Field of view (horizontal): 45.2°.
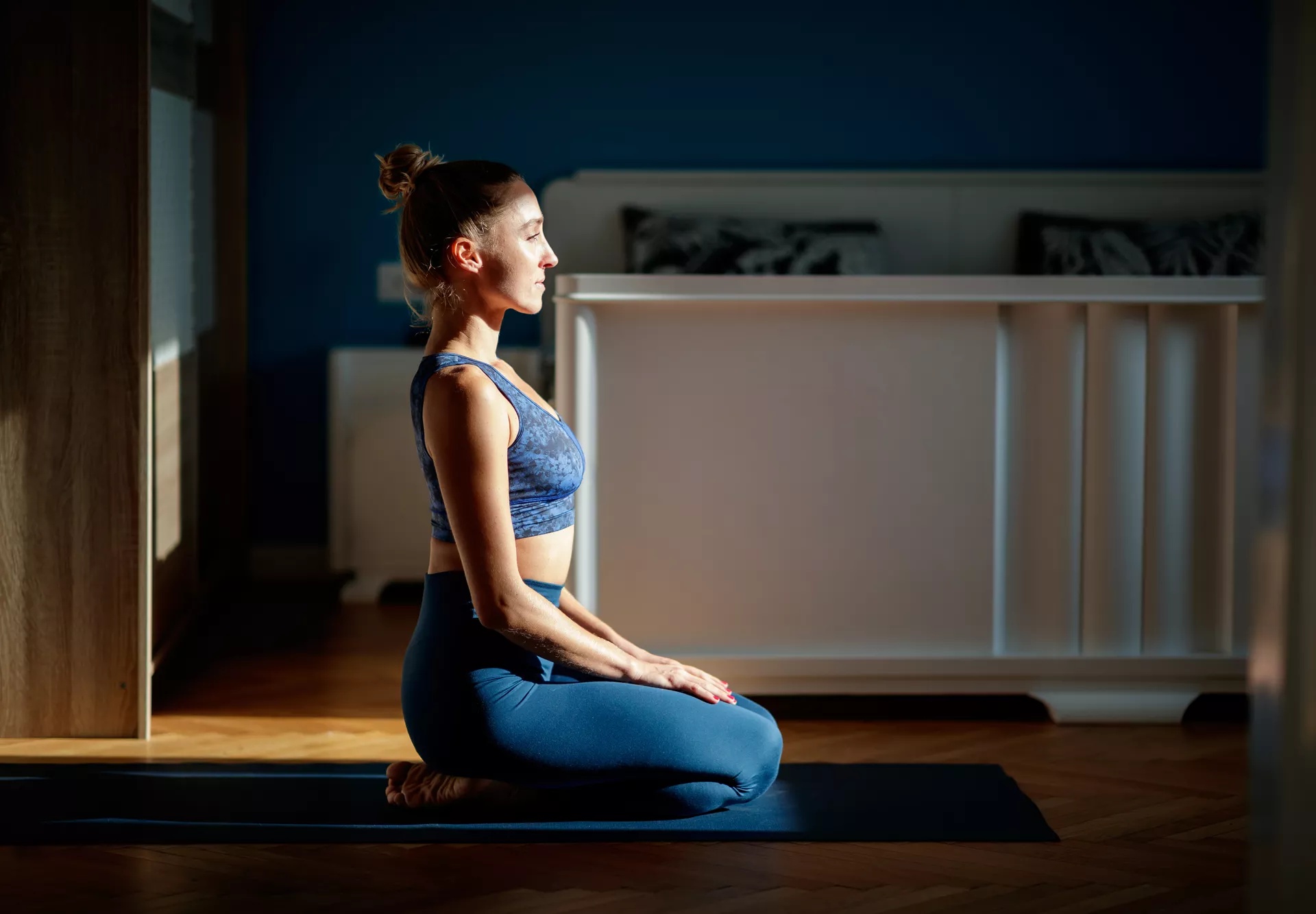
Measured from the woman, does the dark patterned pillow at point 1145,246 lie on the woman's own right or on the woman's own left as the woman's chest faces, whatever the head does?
on the woman's own left

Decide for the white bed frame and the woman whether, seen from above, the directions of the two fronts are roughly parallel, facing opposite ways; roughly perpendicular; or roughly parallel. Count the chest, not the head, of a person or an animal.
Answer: roughly perpendicular

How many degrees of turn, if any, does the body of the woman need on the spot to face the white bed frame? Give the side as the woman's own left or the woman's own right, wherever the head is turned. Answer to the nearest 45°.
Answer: approximately 45° to the woman's own left

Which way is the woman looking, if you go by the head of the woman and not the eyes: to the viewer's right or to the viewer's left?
to the viewer's right

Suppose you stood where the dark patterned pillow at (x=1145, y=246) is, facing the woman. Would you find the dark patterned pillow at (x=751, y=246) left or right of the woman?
right

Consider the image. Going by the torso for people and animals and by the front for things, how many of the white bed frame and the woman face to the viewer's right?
1

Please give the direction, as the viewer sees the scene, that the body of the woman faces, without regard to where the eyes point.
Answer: to the viewer's right
